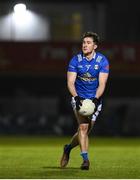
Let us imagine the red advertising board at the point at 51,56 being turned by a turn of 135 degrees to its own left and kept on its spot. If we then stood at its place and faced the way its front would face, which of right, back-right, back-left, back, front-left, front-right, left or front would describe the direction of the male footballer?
back-right

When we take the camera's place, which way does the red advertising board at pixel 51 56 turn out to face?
facing the viewer
